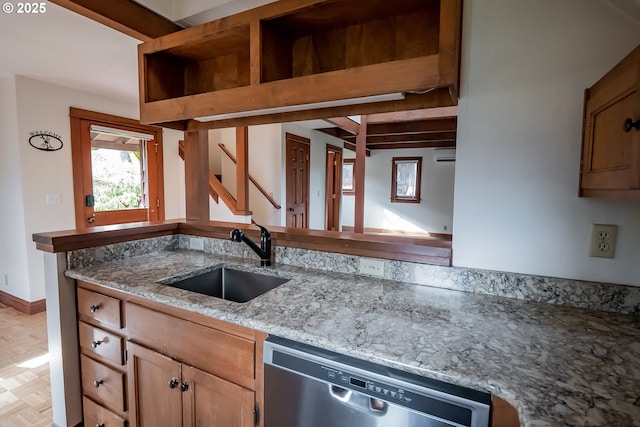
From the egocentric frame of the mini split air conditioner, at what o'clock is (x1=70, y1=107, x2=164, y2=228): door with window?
The door with window is roughly at 1 o'clock from the mini split air conditioner.

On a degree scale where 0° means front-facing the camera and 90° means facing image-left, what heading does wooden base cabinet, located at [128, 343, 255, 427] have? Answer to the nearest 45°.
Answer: approximately 45°

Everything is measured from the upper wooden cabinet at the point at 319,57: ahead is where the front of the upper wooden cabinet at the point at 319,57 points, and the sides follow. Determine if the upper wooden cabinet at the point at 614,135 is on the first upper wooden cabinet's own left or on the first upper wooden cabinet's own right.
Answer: on the first upper wooden cabinet's own left

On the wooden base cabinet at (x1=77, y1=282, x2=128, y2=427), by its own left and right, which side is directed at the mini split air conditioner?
back

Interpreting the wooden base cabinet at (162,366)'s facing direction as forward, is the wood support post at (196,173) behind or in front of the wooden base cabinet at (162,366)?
behind

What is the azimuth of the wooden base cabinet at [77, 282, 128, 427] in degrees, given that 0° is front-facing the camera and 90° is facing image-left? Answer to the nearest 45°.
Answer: approximately 45°

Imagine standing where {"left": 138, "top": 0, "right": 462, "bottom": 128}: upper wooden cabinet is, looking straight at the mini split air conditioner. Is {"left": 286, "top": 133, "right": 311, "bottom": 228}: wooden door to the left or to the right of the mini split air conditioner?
left
